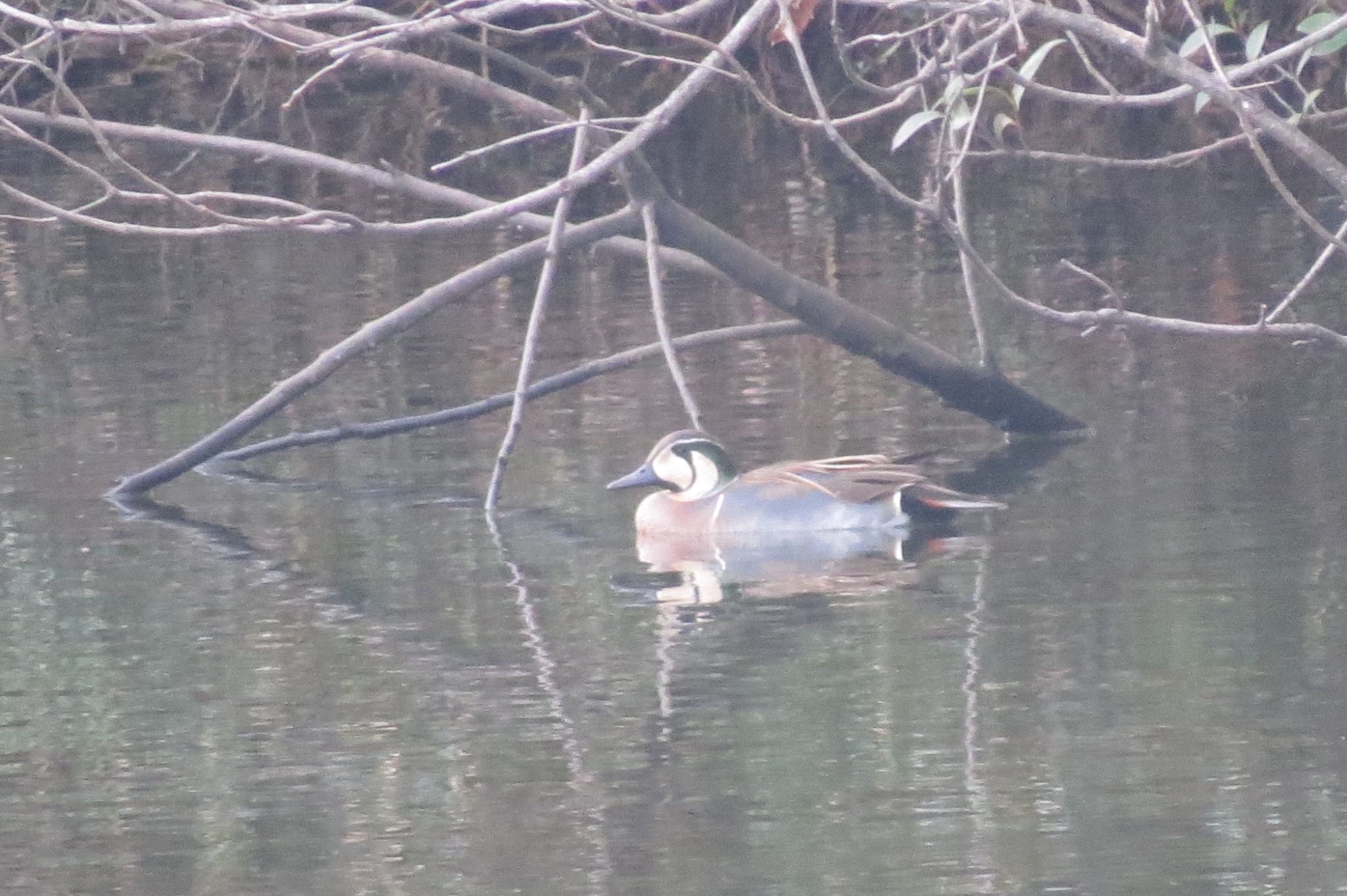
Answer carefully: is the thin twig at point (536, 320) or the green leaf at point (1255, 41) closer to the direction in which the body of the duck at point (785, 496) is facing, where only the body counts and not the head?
the thin twig

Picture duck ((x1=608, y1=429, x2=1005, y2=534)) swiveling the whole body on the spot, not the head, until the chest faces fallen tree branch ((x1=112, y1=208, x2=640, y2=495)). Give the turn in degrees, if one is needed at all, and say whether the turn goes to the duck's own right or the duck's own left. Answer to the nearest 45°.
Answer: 0° — it already faces it

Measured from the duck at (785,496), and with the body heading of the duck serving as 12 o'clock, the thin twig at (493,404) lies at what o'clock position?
The thin twig is roughly at 1 o'clock from the duck.

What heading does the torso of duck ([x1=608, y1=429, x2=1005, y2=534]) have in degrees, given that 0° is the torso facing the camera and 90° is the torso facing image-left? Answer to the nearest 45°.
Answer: approximately 90°

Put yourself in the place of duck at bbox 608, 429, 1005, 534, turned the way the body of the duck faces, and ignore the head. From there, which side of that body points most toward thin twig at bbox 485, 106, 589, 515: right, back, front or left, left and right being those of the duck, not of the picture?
front
